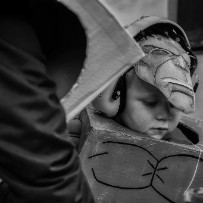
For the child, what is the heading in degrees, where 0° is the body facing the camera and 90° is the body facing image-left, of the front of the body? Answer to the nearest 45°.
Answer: approximately 315°

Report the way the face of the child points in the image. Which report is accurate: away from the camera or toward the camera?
toward the camera

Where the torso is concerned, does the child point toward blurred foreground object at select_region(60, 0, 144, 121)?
no
